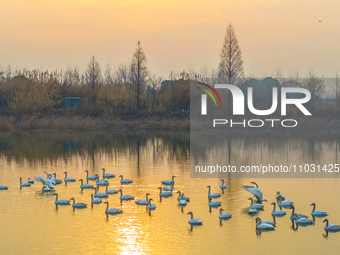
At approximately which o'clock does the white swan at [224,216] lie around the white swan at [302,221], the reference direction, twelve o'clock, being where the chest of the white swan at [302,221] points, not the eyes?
the white swan at [224,216] is roughly at 12 o'clock from the white swan at [302,221].

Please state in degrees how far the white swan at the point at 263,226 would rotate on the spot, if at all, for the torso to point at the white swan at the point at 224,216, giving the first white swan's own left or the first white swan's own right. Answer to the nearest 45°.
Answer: approximately 45° to the first white swan's own right

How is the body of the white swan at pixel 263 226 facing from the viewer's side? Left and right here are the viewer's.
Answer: facing to the left of the viewer

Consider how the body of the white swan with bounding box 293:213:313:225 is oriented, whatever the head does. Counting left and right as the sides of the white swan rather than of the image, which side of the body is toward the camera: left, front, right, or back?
left

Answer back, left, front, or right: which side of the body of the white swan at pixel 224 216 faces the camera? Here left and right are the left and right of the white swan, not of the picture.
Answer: left

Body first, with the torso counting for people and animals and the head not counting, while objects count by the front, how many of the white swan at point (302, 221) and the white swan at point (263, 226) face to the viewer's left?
2

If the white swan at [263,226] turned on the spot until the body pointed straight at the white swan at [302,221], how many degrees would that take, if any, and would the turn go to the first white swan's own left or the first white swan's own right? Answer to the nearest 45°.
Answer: approximately 135° to the first white swan's own right
